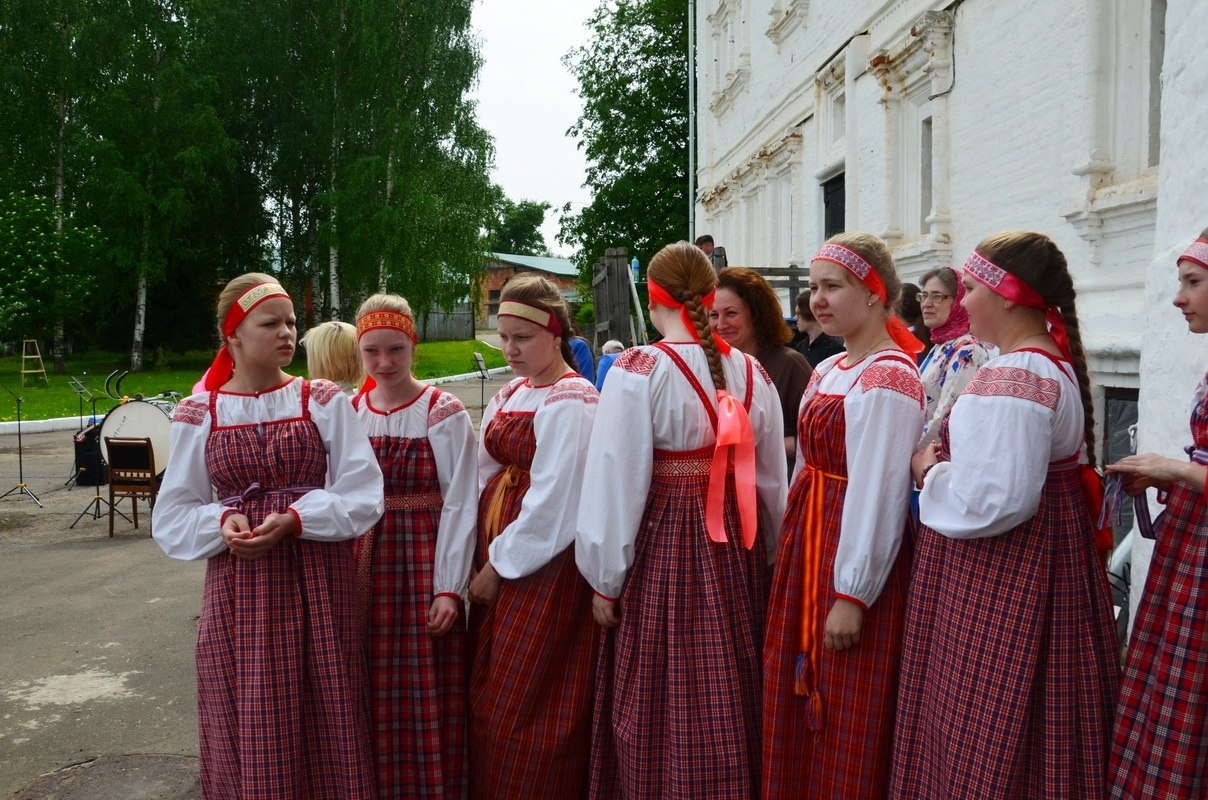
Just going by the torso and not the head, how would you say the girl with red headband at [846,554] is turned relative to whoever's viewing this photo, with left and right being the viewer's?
facing the viewer and to the left of the viewer

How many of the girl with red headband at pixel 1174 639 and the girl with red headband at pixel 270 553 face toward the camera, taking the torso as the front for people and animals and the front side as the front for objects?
1

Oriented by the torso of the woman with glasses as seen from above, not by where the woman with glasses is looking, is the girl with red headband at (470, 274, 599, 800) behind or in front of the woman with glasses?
in front

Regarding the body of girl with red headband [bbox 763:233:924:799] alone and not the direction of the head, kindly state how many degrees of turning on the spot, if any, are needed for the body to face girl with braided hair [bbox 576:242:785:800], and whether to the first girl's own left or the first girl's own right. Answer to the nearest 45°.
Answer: approximately 45° to the first girl's own right

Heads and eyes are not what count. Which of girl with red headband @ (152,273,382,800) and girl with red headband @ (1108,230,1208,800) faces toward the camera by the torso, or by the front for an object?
girl with red headband @ (152,273,382,800)

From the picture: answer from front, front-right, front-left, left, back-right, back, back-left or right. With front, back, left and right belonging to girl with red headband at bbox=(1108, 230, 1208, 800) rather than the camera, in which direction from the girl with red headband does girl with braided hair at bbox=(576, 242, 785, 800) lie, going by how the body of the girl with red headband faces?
front

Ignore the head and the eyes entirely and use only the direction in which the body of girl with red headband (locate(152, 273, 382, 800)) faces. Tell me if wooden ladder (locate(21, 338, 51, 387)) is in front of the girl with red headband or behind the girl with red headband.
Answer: behind

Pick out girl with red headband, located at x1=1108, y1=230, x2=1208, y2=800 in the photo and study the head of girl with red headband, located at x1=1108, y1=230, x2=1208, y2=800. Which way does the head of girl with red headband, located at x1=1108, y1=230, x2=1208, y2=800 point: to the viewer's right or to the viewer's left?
to the viewer's left

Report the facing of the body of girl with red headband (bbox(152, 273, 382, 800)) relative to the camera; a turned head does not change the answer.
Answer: toward the camera

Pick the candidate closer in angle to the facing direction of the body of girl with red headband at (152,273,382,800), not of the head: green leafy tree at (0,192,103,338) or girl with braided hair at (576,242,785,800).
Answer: the girl with braided hair

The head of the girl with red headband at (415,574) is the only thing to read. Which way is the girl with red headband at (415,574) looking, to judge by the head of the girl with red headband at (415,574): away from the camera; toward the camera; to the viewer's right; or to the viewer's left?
toward the camera

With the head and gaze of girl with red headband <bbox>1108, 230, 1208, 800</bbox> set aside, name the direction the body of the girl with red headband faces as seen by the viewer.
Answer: to the viewer's left

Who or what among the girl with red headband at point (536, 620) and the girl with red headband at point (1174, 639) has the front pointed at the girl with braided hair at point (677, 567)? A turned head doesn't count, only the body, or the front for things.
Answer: the girl with red headband at point (1174, 639)
